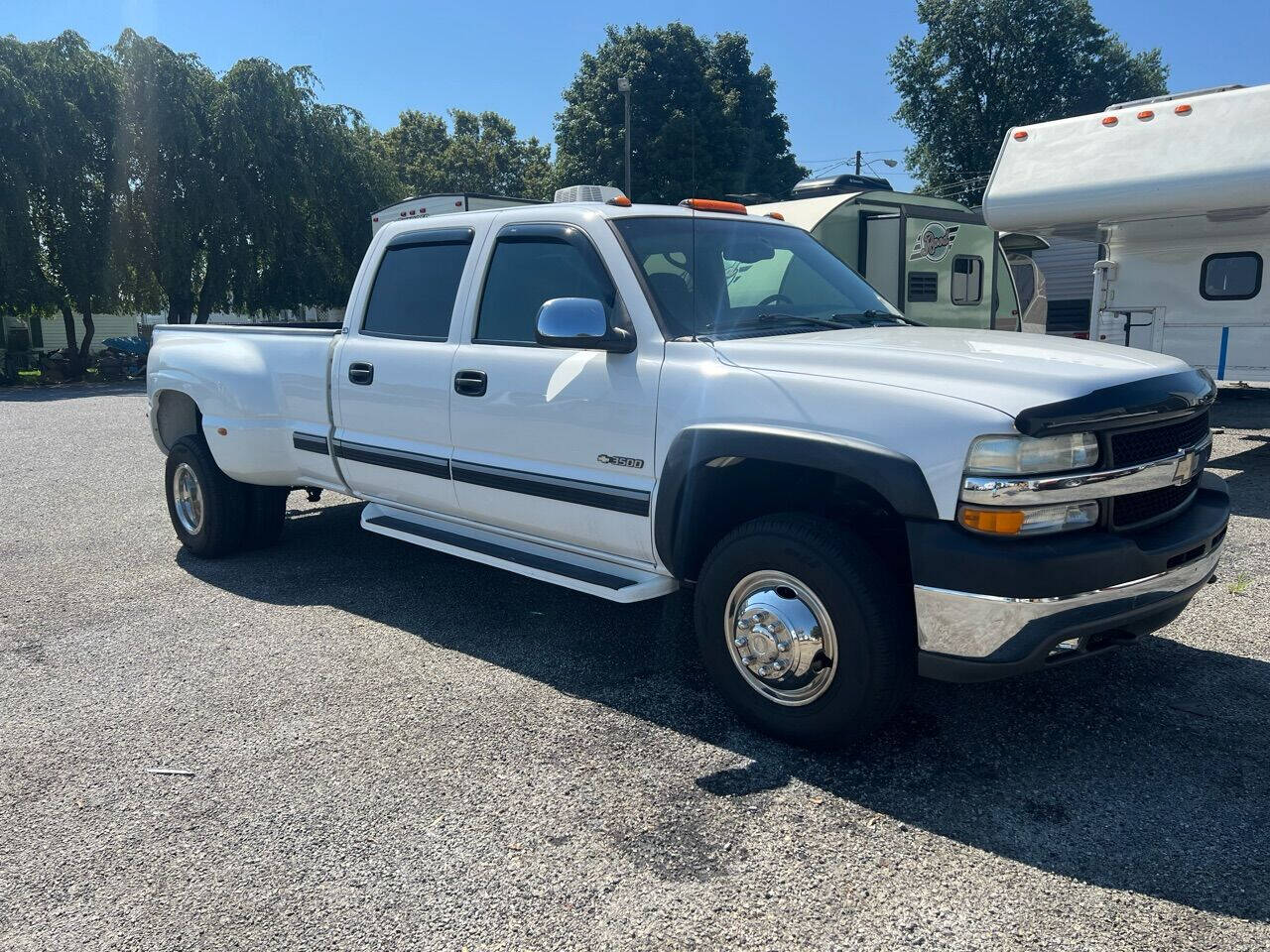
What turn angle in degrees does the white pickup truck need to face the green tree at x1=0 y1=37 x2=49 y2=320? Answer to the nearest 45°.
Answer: approximately 180°

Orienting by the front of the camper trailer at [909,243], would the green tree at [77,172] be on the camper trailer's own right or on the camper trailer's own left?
on the camper trailer's own right

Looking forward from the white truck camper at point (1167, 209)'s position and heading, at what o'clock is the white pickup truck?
The white pickup truck is roughly at 11 o'clock from the white truck camper.

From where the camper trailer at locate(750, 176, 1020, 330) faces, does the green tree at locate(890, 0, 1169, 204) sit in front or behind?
behind

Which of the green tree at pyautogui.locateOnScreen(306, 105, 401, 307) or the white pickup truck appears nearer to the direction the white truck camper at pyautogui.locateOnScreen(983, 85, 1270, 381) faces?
the white pickup truck

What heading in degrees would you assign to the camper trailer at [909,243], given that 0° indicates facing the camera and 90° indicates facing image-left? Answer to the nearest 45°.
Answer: approximately 45°

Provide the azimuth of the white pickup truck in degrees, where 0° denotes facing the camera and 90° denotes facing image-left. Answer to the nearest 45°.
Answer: approximately 315°

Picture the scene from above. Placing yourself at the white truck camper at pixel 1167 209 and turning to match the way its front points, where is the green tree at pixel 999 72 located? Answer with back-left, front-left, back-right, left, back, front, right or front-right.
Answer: back-right

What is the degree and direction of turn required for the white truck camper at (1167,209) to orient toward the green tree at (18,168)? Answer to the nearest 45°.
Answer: approximately 45° to its right

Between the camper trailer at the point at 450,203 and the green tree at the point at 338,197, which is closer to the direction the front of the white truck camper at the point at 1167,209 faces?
the camper trailer

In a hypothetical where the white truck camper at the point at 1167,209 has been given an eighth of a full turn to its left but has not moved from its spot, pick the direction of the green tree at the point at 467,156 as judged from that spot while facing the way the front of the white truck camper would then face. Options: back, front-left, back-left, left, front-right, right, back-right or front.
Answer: back-right
